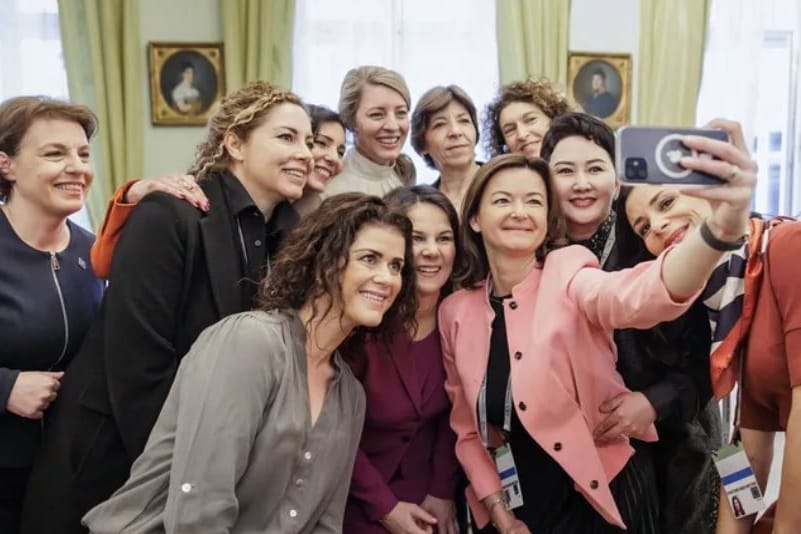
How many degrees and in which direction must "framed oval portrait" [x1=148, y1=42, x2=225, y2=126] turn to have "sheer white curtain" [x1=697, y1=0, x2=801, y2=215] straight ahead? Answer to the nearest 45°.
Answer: approximately 90° to its left

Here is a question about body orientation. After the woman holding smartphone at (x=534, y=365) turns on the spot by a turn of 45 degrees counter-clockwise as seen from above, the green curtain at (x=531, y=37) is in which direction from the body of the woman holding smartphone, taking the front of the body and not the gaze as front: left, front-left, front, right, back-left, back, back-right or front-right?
back-left

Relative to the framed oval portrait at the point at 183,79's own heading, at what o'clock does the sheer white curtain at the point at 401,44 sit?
The sheer white curtain is roughly at 9 o'clock from the framed oval portrait.

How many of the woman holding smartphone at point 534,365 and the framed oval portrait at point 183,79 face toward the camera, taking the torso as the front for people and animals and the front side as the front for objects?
2

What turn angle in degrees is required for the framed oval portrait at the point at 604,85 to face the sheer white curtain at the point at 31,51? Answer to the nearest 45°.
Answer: approximately 90° to its right

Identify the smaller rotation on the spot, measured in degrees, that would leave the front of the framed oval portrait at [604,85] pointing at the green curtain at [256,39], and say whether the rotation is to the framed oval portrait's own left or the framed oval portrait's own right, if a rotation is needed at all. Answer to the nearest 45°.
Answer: approximately 90° to the framed oval portrait's own right

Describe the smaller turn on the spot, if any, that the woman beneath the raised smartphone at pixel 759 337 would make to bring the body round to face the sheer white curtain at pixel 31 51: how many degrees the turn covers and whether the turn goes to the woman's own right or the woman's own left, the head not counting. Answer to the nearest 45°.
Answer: approximately 90° to the woman's own right

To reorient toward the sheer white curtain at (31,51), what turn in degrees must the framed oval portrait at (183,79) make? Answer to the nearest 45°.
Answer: approximately 90° to its right
